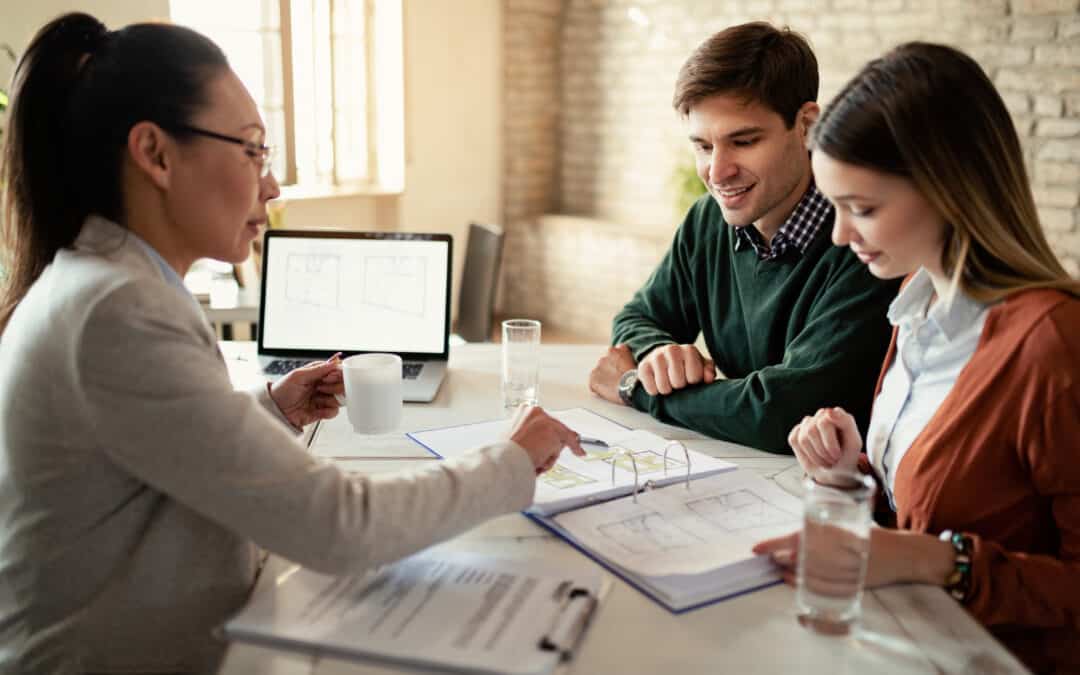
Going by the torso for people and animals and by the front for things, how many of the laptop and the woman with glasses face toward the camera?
1

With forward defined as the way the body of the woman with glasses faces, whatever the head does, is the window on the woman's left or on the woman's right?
on the woman's left

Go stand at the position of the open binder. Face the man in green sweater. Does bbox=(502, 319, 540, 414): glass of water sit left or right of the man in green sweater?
left

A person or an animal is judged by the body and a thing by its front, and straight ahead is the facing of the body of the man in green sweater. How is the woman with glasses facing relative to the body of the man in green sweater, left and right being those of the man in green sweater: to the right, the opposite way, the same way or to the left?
the opposite way

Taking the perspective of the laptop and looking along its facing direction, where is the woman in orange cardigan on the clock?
The woman in orange cardigan is roughly at 11 o'clock from the laptop.

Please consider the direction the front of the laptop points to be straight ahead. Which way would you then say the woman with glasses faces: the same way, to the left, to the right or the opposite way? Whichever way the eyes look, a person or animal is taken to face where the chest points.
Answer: to the left

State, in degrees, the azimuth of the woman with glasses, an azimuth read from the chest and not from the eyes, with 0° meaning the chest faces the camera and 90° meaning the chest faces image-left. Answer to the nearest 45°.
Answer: approximately 270°

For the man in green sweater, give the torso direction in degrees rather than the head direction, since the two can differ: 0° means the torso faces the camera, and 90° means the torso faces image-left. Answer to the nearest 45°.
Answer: approximately 45°

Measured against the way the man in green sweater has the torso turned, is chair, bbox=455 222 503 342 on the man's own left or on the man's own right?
on the man's own right

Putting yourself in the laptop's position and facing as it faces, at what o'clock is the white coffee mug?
The white coffee mug is roughly at 12 o'clock from the laptop.
